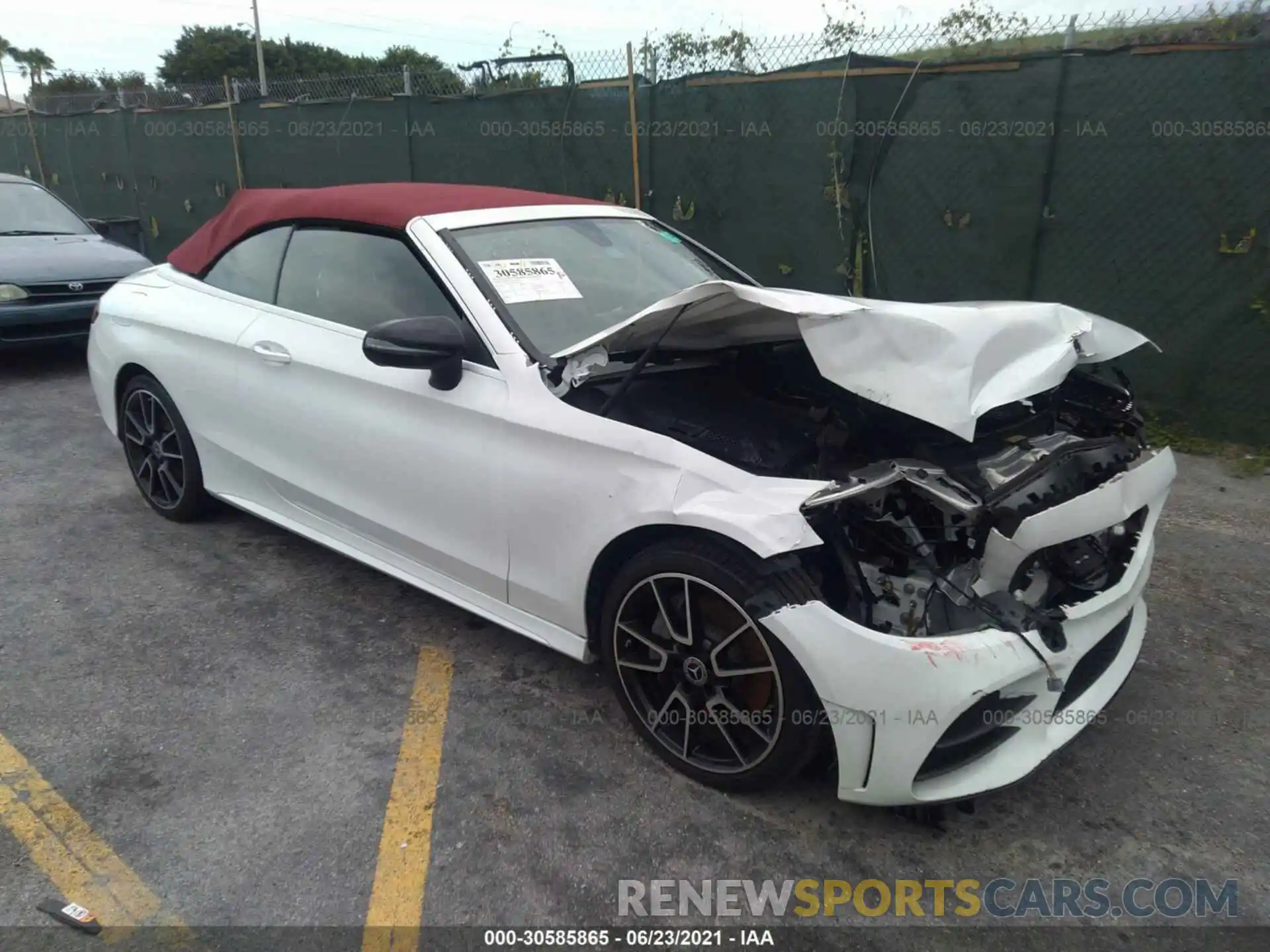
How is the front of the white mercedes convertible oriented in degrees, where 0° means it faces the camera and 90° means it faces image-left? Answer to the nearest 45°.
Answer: approximately 315°

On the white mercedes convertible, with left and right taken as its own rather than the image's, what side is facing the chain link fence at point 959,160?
left
